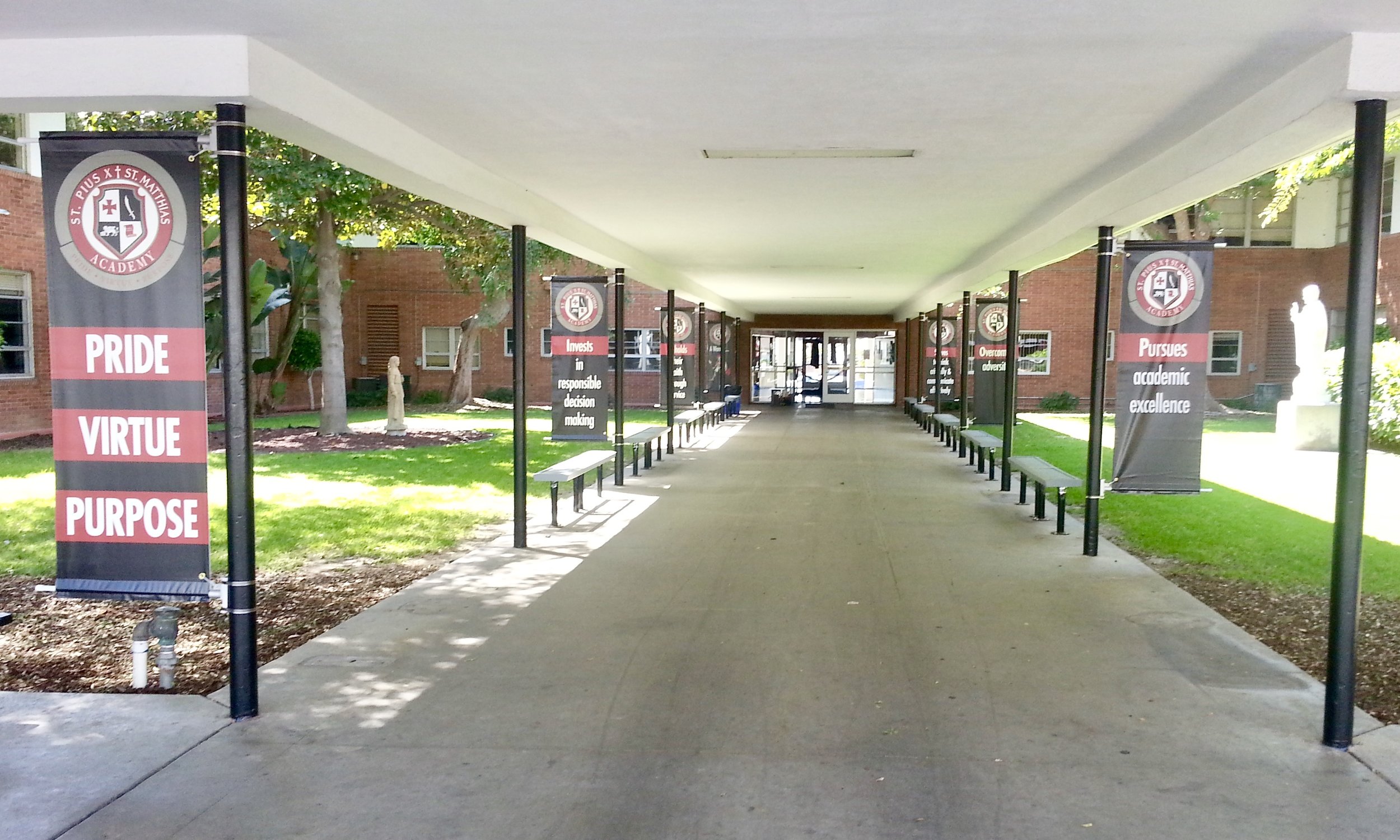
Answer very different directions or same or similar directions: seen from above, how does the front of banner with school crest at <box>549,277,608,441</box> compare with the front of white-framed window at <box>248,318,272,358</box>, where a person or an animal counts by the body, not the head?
same or similar directions

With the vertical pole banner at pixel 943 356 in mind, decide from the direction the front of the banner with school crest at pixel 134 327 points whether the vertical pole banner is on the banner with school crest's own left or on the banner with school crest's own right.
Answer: on the banner with school crest's own left

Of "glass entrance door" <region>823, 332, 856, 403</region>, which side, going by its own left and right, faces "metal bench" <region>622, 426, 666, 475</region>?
front

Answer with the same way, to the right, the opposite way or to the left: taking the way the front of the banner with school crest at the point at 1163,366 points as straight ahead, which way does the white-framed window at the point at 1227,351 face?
the same way

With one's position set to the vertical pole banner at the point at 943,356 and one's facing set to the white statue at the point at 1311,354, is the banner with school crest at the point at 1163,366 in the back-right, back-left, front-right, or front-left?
front-right

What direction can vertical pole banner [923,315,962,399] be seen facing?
toward the camera

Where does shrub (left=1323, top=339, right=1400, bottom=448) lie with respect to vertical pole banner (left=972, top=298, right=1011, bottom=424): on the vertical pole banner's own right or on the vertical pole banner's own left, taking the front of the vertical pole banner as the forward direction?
on the vertical pole banner's own left

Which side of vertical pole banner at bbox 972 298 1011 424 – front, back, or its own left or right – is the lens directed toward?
front

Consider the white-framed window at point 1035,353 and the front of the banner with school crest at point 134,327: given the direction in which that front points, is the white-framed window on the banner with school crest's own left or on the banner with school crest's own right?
on the banner with school crest's own left

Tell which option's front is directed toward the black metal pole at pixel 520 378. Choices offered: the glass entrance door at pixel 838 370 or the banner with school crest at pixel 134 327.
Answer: the glass entrance door

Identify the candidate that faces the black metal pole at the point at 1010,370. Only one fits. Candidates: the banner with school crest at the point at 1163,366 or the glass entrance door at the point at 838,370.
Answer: the glass entrance door

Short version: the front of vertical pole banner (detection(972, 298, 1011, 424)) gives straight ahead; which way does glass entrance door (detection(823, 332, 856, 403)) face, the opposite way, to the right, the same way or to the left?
the same way

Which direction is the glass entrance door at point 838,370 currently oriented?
toward the camera
